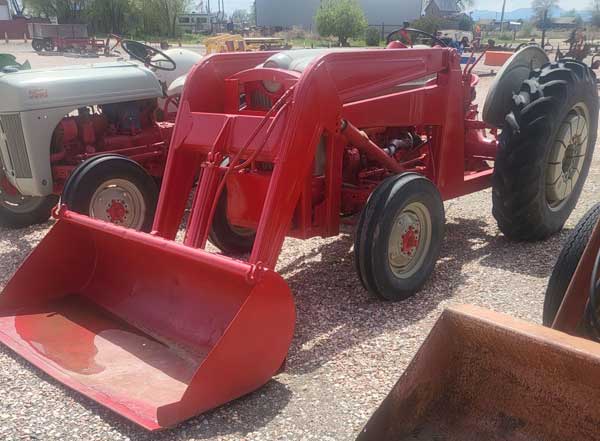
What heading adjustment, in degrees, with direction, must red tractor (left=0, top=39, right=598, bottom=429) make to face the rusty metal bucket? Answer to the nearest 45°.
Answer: approximately 90° to its left
